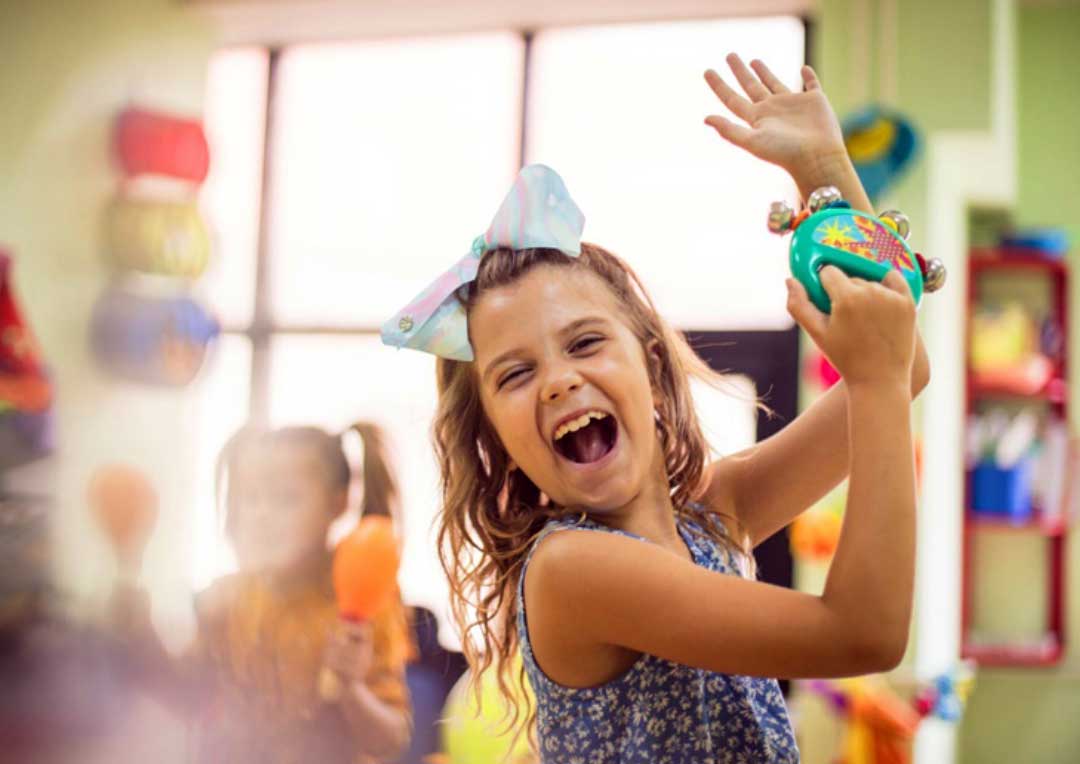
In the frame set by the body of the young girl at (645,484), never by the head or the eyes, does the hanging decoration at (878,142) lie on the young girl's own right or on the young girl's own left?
on the young girl's own left

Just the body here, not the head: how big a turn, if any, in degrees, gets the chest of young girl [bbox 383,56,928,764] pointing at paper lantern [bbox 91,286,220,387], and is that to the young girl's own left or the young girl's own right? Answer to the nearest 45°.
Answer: approximately 180°

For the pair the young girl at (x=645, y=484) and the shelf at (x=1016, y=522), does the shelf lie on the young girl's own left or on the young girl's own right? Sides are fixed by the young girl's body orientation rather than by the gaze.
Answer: on the young girl's own left

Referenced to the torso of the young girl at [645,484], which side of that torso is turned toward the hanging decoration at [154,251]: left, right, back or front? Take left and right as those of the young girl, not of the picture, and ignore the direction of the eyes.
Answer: back

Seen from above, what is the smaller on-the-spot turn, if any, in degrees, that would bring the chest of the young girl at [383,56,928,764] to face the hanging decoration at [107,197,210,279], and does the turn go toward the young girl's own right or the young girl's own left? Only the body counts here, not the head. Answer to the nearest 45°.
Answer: approximately 180°

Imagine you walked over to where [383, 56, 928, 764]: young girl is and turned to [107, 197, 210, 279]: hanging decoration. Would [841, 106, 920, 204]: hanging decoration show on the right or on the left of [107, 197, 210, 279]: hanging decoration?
right

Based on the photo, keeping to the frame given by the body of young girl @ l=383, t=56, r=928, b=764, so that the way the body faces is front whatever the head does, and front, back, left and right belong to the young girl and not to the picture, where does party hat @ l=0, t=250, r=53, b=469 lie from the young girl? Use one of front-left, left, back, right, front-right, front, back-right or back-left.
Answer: back

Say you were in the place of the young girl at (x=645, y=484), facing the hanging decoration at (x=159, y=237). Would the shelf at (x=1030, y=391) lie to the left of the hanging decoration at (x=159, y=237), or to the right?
right

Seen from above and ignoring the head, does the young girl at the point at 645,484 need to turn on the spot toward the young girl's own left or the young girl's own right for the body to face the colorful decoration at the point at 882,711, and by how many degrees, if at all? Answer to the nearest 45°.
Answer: approximately 135° to the young girl's own left

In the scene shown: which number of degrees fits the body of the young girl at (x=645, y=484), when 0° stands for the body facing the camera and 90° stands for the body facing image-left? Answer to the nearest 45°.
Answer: approximately 315°
